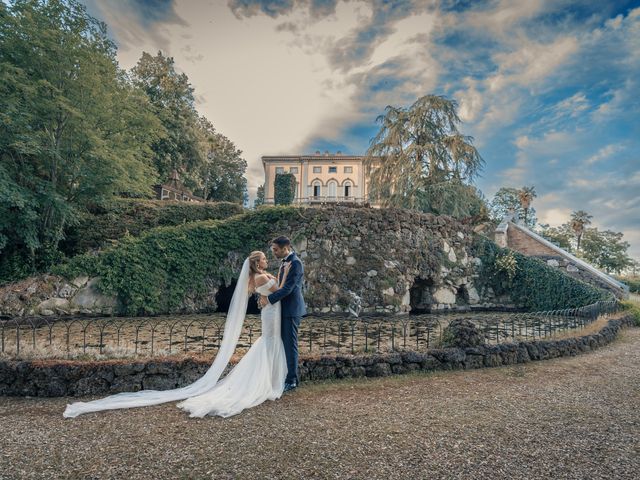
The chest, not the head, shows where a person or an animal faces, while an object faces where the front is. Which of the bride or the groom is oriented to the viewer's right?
the bride

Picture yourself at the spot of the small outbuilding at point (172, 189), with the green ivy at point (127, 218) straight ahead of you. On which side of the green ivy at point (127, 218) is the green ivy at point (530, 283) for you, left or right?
left

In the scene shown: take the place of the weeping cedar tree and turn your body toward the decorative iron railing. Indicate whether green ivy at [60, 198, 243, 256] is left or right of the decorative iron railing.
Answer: right

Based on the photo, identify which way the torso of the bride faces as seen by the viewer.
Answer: to the viewer's right

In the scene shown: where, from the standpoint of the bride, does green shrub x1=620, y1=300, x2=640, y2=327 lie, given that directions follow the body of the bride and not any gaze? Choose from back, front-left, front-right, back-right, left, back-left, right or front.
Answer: front

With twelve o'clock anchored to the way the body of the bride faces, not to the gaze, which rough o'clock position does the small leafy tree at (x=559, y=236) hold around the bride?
The small leafy tree is roughly at 11 o'clock from the bride.

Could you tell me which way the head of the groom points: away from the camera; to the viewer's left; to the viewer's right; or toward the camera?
to the viewer's left

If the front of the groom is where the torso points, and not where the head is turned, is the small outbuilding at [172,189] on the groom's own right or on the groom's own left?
on the groom's own right

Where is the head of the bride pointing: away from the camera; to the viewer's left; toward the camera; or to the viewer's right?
to the viewer's right

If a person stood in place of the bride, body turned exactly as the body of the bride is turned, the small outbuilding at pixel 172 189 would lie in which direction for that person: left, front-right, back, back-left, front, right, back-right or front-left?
left

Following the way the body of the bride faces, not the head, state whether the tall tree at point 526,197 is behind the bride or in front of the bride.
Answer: in front

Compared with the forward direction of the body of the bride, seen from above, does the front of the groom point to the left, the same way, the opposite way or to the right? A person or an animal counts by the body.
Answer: the opposite way

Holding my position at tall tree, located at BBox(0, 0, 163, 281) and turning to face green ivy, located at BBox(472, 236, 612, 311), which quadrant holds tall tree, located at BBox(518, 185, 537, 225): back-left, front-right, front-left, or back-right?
front-left

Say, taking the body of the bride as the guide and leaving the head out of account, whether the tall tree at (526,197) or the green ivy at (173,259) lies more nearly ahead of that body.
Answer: the tall tree

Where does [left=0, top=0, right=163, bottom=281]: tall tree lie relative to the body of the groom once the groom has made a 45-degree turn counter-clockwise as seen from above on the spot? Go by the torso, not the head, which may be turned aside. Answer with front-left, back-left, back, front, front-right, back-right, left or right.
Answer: right

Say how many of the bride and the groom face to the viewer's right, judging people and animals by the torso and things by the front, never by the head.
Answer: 1

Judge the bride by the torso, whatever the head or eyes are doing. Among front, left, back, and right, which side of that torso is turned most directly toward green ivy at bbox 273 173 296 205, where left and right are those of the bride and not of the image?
left

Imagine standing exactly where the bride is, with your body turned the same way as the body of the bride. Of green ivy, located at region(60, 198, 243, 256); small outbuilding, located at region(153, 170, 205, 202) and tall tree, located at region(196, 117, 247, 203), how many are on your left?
3

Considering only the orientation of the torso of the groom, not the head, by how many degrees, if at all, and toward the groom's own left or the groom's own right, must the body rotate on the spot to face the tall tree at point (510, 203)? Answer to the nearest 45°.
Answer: approximately 135° to the groom's own right

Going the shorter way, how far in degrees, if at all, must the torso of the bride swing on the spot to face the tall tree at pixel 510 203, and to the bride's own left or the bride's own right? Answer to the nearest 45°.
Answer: approximately 45° to the bride's own left

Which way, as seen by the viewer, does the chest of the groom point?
to the viewer's left
